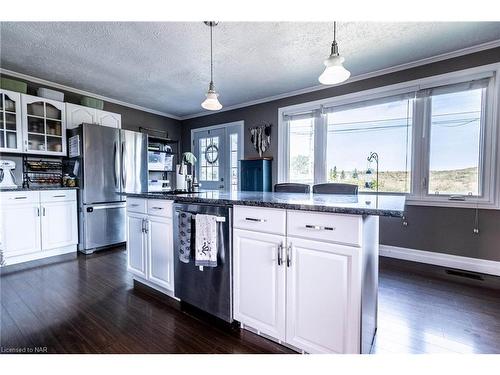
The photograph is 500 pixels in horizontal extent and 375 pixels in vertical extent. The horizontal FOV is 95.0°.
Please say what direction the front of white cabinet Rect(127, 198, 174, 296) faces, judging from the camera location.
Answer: facing the viewer and to the left of the viewer

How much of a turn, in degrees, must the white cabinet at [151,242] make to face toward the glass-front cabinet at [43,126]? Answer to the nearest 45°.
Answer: approximately 90° to its right

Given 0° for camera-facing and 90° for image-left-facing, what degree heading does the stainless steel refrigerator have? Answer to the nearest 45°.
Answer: approximately 315°

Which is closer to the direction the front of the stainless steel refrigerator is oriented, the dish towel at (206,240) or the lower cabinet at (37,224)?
the dish towel

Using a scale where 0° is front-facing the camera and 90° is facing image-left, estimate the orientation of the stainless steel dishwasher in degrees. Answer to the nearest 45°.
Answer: approximately 45°

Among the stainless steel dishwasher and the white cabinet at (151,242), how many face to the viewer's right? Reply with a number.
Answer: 0

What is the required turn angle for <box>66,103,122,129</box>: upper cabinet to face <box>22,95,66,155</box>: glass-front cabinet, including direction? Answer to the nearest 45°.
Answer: approximately 135° to its right

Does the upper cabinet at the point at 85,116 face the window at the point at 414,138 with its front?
yes

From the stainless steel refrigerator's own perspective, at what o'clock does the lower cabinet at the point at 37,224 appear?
The lower cabinet is roughly at 4 o'clock from the stainless steel refrigerator.

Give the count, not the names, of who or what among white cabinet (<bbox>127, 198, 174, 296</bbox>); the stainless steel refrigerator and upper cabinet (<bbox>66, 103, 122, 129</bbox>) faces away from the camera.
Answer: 0

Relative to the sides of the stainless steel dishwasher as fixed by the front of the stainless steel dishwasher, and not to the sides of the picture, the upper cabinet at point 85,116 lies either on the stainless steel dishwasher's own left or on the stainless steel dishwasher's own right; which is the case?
on the stainless steel dishwasher's own right

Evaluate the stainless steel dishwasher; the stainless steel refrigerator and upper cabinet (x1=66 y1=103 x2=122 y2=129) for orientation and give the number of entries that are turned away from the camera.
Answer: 0

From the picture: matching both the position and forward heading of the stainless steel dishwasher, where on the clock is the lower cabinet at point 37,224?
The lower cabinet is roughly at 3 o'clock from the stainless steel dishwasher.

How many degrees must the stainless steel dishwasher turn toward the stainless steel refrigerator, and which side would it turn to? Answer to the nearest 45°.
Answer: approximately 90° to its right

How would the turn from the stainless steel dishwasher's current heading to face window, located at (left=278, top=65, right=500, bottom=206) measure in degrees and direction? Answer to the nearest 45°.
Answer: approximately 135° to its left

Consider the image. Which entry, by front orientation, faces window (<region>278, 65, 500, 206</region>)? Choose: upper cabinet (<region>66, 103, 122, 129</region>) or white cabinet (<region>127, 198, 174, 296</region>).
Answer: the upper cabinet
